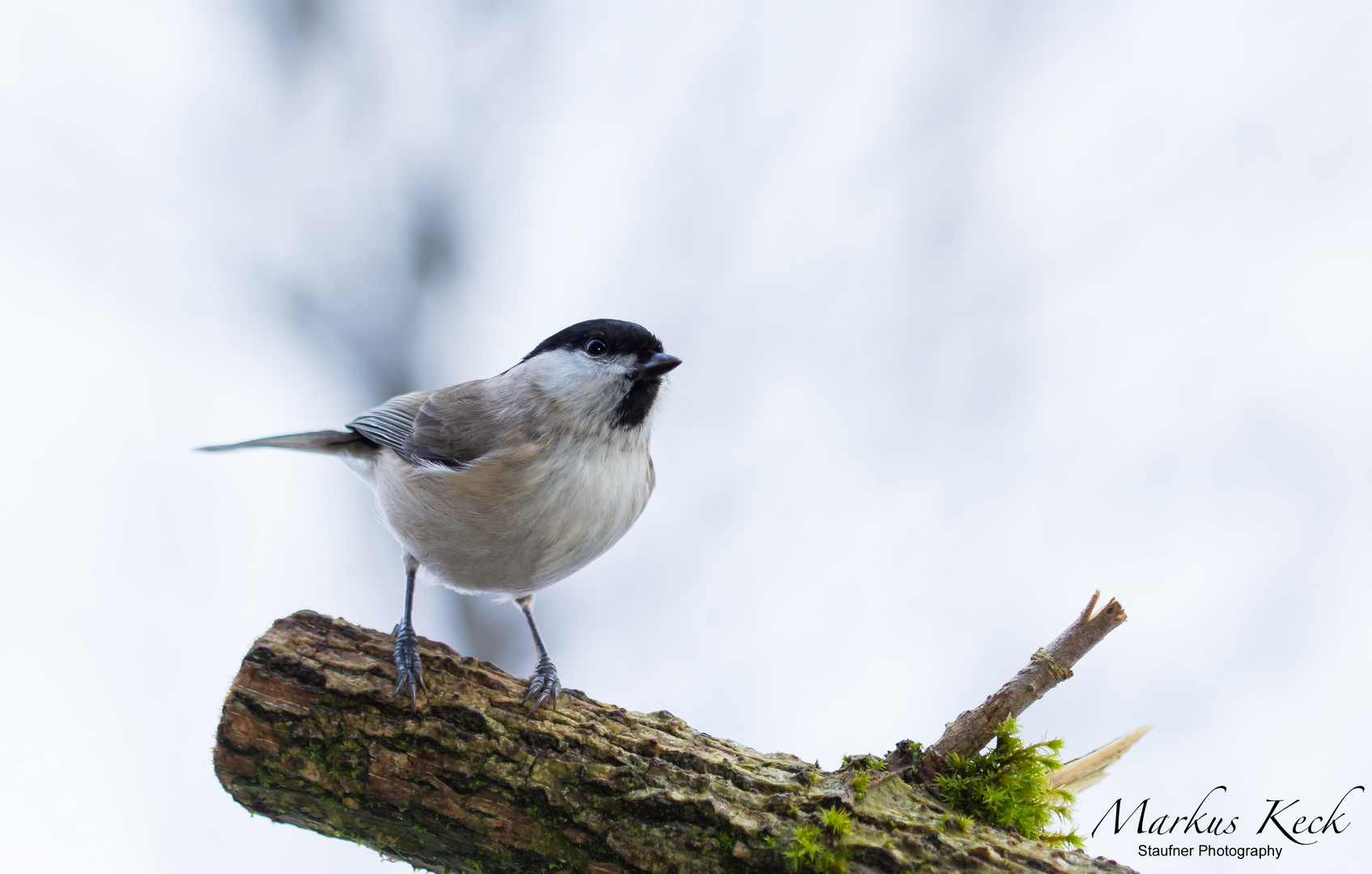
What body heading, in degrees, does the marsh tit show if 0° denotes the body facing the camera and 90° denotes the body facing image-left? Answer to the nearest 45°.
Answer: approximately 315°
